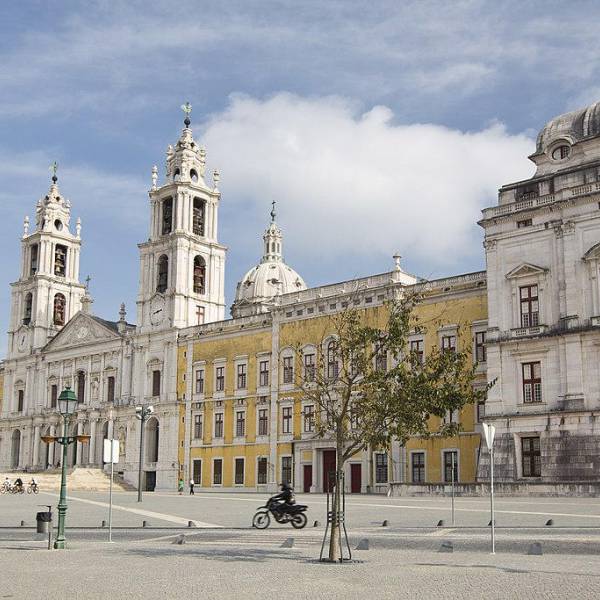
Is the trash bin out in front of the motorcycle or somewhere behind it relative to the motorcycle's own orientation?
in front

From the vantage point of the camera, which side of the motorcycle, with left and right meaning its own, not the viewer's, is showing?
left

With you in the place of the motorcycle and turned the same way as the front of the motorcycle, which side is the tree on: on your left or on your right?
on your left

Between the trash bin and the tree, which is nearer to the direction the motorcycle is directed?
the trash bin

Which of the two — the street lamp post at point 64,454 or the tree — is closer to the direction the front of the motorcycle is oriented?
the street lamp post

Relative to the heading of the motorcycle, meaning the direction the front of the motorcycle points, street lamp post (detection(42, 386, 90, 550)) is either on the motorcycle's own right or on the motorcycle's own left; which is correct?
on the motorcycle's own left
